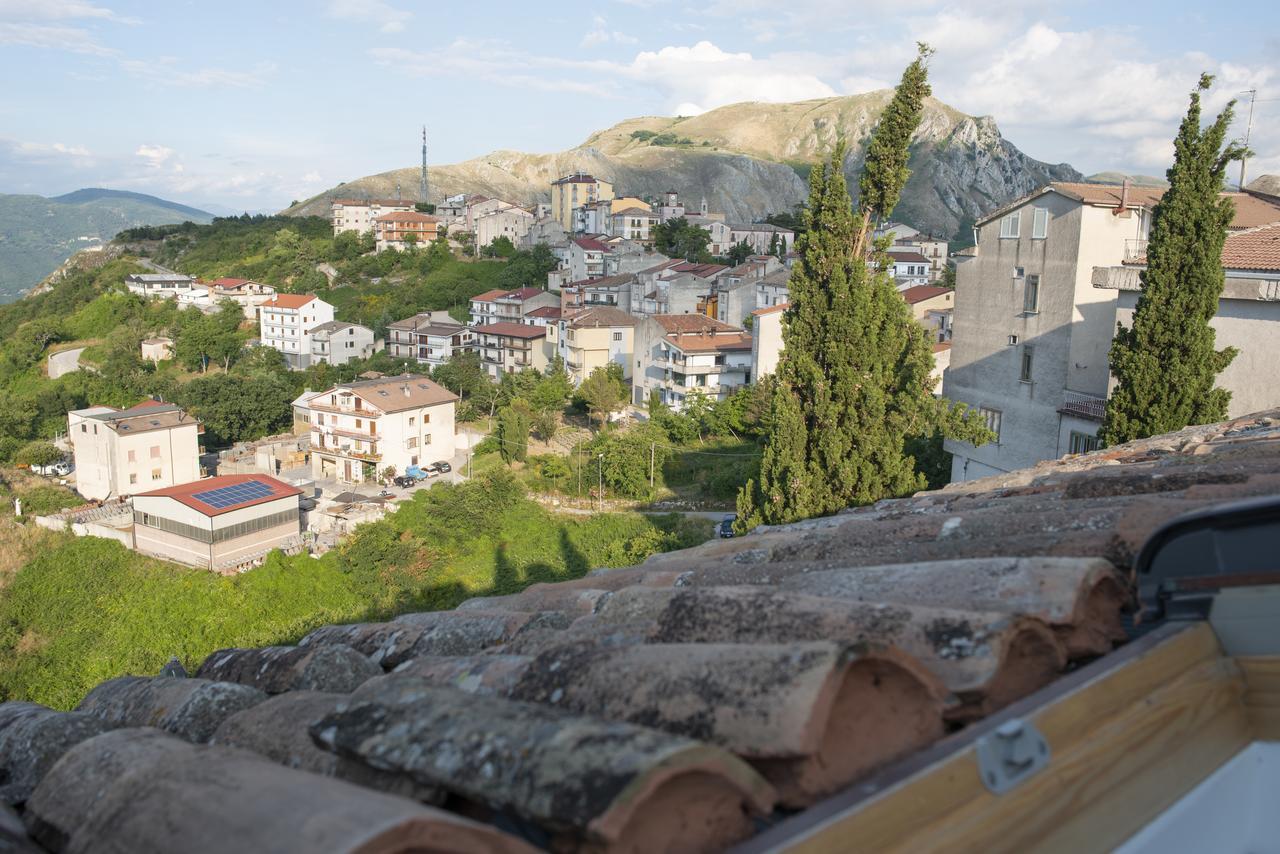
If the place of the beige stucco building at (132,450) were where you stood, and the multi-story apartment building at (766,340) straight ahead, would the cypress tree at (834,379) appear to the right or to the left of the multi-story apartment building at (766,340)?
right

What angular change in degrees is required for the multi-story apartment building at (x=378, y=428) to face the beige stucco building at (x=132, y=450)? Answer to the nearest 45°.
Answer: approximately 45° to its right

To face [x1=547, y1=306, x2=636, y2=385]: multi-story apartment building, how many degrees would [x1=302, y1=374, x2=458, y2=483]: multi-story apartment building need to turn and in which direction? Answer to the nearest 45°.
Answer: approximately 180°

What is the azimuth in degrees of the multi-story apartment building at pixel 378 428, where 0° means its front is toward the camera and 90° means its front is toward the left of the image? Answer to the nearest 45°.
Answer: approximately 45°

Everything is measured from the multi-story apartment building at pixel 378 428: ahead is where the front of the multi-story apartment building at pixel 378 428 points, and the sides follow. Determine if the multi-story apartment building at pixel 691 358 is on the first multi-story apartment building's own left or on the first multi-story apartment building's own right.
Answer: on the first multi-story apartment building's own left

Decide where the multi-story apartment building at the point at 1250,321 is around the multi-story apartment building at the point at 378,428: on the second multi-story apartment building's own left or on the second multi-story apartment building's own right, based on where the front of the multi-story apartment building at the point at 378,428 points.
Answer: on the second multi-story apartment building's own left

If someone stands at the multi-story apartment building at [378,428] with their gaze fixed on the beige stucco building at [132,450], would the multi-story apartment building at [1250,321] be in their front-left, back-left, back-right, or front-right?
back-left

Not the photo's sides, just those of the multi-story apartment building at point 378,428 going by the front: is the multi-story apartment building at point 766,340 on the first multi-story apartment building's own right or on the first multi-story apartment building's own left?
on the first multi-story apartment building's own left

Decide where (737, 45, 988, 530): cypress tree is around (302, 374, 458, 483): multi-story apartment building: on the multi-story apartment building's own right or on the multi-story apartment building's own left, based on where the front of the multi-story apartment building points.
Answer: on the multi-story apartment building's own left

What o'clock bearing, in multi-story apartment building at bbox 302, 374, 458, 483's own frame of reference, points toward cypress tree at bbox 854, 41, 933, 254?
The cypress tree is roughly at 10 o'clock from the multi-story apartment building.

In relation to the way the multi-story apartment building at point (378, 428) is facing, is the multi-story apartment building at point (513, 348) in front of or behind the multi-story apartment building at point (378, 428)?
behind
